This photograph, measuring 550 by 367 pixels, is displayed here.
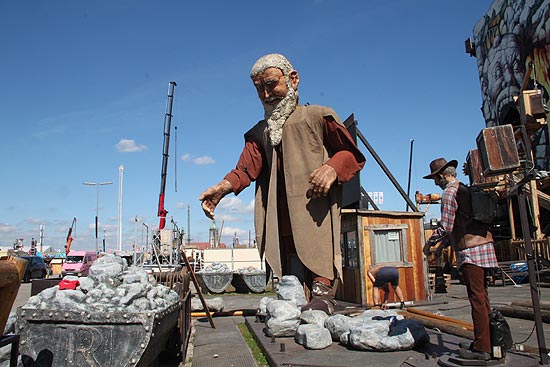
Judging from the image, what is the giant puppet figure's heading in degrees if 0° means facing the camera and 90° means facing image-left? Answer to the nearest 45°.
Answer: approximately 45°

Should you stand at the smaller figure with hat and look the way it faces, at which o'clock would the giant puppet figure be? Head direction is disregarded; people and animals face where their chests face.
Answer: The giant puppet figure is roughly at 1 o'clock from the smaller figure with hat.

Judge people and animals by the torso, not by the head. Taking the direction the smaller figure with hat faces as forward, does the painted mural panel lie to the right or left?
on its right

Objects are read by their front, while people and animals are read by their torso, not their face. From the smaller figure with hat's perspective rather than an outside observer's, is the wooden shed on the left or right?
on its right

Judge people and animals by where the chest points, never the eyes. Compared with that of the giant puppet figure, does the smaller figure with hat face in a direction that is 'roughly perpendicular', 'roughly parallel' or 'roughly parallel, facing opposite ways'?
roughly perpendicular

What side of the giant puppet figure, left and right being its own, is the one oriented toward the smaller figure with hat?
left

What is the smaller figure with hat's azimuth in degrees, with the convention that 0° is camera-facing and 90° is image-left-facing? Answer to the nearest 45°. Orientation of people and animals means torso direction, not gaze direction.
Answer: approximately 90°
